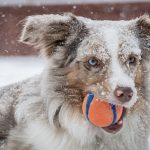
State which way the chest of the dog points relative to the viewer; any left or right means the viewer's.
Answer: facing the viewer and to the right of the viewer
